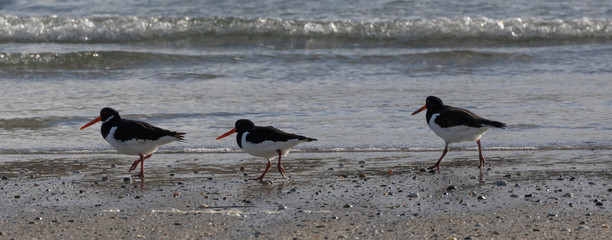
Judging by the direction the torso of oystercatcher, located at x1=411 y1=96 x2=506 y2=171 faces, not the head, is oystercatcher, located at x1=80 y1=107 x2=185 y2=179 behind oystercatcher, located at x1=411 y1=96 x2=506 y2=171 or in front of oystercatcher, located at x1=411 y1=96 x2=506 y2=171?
in front

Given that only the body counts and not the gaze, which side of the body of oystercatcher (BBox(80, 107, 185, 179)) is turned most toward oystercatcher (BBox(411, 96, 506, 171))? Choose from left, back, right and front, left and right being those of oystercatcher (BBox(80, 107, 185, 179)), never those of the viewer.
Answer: back

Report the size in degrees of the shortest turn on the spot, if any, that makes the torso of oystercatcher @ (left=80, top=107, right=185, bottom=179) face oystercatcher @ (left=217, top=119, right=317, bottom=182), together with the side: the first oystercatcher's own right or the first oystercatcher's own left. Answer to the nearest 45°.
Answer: approximately 135° to the first oystercatcher's own left

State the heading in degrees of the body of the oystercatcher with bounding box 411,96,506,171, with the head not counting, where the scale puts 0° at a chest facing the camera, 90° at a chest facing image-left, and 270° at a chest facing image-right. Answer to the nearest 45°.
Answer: approximately 90°

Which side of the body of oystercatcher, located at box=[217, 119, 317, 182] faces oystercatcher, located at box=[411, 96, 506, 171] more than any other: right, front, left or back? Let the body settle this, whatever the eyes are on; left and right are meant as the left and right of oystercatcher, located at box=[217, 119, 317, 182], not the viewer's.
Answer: back

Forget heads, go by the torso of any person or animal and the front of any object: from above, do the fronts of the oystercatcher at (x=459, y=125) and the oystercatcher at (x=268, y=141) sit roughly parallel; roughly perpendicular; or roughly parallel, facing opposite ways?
roughly parallel

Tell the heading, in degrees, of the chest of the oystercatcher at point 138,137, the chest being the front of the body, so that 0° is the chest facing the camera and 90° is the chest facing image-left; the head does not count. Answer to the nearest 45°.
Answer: approximately 90°

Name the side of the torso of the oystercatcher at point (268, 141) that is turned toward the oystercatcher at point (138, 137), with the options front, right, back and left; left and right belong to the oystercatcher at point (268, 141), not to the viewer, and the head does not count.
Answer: front

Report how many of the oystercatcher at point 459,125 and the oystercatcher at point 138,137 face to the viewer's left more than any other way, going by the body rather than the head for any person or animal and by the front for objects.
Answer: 2

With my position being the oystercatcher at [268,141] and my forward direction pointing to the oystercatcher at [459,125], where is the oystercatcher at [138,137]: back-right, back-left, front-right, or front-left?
back-left

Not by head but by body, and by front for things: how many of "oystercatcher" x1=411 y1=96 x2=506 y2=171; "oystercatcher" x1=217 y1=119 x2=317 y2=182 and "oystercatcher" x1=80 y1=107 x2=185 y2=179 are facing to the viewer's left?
3

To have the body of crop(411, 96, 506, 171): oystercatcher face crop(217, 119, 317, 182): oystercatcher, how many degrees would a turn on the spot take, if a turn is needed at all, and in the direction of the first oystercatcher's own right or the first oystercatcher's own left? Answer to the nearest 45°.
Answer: approximately 45° to the first oystercatcher's own left

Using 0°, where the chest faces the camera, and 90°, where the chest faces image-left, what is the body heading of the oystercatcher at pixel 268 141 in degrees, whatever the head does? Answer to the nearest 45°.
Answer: approximately 90°
